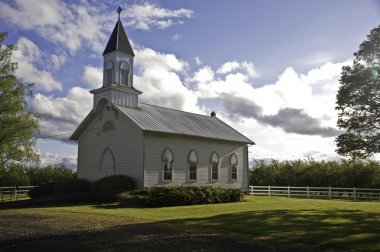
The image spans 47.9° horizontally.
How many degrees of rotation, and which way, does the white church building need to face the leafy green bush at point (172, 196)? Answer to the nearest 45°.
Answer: approximately 90° to its left

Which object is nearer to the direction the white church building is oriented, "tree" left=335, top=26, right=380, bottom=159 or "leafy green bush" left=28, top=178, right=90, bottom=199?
the leafy green bush

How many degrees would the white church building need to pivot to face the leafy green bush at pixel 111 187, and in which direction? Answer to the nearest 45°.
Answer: approximately 45° to its left

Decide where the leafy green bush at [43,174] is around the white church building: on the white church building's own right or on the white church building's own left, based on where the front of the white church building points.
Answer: on the white church building's own right

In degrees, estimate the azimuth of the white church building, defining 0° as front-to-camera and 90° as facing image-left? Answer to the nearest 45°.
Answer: approximately 45°

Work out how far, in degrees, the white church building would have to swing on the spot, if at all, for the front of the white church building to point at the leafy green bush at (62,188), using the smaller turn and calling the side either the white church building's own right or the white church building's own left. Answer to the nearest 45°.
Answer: approximately 45° to the white church building's own right

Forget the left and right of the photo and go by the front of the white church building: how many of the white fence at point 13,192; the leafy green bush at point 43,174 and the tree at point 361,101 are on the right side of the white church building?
2

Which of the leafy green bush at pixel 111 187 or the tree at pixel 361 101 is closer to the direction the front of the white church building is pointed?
the leafy green bush

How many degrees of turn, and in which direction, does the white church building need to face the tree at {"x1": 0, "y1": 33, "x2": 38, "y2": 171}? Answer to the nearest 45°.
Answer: approximately 45° to its right

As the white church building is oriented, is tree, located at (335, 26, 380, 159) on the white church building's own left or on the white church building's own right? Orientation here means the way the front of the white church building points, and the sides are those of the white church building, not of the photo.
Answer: on the white church building's own left

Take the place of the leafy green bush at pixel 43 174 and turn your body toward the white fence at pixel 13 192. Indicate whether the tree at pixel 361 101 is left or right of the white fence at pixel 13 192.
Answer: left
